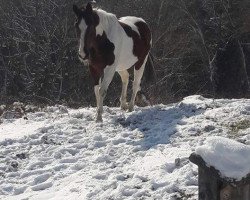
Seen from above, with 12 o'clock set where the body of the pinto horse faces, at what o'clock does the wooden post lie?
The wooden post is roughly at 10 o'clock from the pinto horse.

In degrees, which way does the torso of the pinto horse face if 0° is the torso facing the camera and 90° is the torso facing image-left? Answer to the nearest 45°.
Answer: approximately 45°
